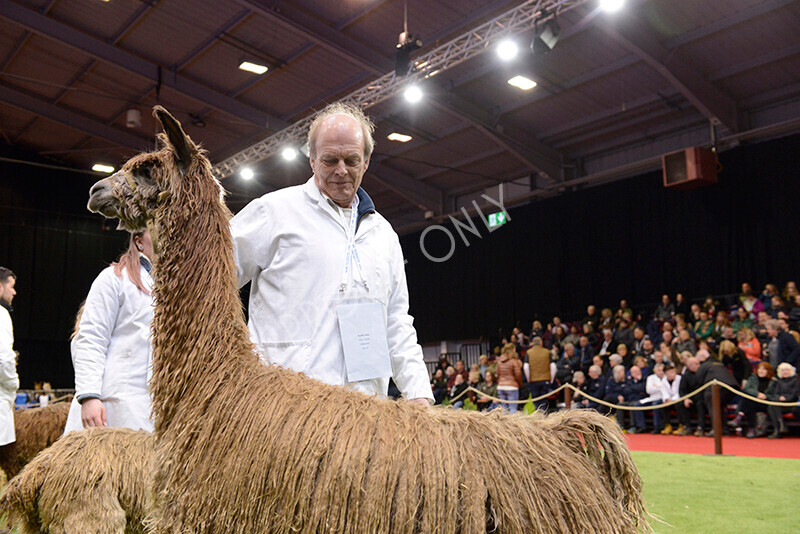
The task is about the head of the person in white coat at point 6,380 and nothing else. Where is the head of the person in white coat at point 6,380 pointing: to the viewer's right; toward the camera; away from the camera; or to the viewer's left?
to the viewer's right

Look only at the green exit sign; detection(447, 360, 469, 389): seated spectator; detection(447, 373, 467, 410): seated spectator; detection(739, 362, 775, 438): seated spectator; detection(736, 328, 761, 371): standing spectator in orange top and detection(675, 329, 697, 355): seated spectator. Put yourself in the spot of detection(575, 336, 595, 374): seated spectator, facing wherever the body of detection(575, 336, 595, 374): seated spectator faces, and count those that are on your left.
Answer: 3

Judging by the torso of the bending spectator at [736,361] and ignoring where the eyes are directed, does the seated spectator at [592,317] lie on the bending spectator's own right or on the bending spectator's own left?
on the bending spectator's own right

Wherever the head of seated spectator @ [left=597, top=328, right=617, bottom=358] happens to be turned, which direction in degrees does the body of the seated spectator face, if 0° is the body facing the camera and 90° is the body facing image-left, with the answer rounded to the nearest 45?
approximately 45°
